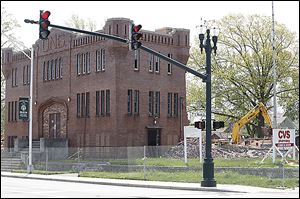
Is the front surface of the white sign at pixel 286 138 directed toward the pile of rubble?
no

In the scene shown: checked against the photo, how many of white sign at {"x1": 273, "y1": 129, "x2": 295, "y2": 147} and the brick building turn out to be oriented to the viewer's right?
0

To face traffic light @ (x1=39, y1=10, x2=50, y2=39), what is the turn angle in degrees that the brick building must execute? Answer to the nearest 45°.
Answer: approximately 45° to its left

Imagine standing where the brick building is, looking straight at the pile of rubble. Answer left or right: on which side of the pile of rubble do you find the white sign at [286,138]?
right

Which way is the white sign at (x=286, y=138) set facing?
toward the camera

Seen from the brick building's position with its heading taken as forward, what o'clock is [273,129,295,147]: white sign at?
The white sign is roughly at 10 o'clock from the brick building.

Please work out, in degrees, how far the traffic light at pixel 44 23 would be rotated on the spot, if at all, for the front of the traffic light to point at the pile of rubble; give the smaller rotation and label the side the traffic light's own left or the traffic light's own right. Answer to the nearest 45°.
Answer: approximately 90° to the traffic light's own left

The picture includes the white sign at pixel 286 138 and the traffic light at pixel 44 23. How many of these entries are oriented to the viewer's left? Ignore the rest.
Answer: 0

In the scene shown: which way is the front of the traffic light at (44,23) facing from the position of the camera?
facing the viewer and to the right of the viewer

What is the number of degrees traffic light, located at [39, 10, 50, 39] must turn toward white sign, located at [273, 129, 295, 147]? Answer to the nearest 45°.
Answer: approximately 45° to its left

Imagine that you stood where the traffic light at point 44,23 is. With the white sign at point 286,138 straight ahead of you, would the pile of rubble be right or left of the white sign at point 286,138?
left

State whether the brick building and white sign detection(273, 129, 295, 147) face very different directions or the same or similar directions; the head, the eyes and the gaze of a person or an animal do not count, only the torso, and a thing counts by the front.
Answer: same or similar directions
